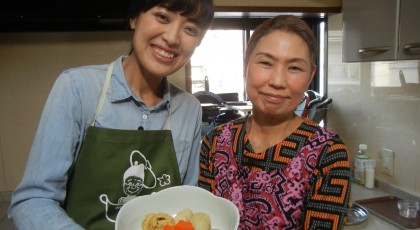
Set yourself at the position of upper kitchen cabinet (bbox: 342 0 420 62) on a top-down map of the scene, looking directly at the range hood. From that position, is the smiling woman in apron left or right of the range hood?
left

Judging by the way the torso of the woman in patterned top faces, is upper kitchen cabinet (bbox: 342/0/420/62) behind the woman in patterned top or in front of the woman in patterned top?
behind

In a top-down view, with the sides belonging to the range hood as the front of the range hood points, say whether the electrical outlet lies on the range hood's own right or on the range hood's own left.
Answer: on the range hood's own left

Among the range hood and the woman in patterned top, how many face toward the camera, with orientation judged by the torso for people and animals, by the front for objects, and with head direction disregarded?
2

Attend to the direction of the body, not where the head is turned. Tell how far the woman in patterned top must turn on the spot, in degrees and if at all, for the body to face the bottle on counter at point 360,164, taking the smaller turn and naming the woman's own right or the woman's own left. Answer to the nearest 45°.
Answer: approximately 180°

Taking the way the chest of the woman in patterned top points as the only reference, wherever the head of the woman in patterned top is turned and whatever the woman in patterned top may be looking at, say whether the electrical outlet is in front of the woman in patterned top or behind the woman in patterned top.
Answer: behind

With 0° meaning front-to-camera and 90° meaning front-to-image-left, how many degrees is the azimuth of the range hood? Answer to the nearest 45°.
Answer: approximately 0°

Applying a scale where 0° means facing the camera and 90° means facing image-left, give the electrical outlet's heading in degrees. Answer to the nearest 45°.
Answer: approximately 45°
